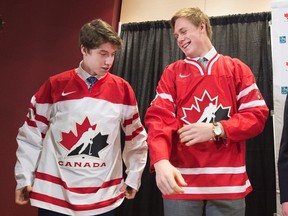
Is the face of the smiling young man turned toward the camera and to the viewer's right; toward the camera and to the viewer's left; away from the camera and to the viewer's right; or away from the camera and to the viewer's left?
toward the camera and to the viewer's left

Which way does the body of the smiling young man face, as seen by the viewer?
toward the camera
